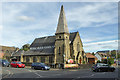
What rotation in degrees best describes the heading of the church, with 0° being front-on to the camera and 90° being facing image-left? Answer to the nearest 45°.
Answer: approximately 315°
